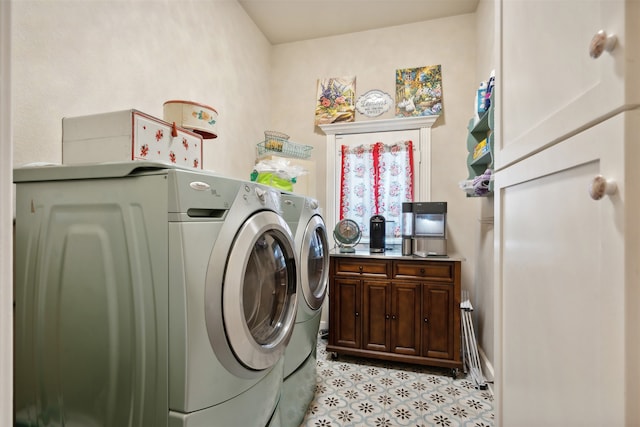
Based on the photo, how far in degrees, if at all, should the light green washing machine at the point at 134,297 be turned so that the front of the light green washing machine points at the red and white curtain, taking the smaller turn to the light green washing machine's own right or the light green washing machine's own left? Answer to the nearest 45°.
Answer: approximately 90° to the light green washing machine's own left

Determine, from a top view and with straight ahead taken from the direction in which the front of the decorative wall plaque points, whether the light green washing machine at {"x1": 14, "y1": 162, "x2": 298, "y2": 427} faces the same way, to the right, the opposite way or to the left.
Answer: to the left

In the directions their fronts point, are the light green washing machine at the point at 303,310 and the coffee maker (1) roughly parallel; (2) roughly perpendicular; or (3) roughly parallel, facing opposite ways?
roughly perpendicular

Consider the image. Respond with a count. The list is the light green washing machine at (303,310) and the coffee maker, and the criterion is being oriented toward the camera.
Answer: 1

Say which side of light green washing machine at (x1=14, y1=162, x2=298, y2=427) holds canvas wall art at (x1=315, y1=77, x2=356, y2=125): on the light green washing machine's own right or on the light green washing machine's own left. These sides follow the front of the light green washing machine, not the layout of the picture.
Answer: on the light green washing machine's own left

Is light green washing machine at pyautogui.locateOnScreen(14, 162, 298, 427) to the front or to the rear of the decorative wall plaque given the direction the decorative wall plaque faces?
to the front

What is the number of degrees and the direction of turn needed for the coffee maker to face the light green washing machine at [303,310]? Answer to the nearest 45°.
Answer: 0° — it already faces it

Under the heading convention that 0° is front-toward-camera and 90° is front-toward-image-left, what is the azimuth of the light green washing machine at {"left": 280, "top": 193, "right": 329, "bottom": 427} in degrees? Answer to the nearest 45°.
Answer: approximately 270°

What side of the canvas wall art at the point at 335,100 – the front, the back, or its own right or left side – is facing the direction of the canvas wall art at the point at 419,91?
left

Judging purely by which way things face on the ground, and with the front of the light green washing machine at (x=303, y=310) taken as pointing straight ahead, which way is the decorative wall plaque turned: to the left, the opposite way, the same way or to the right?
to the right
